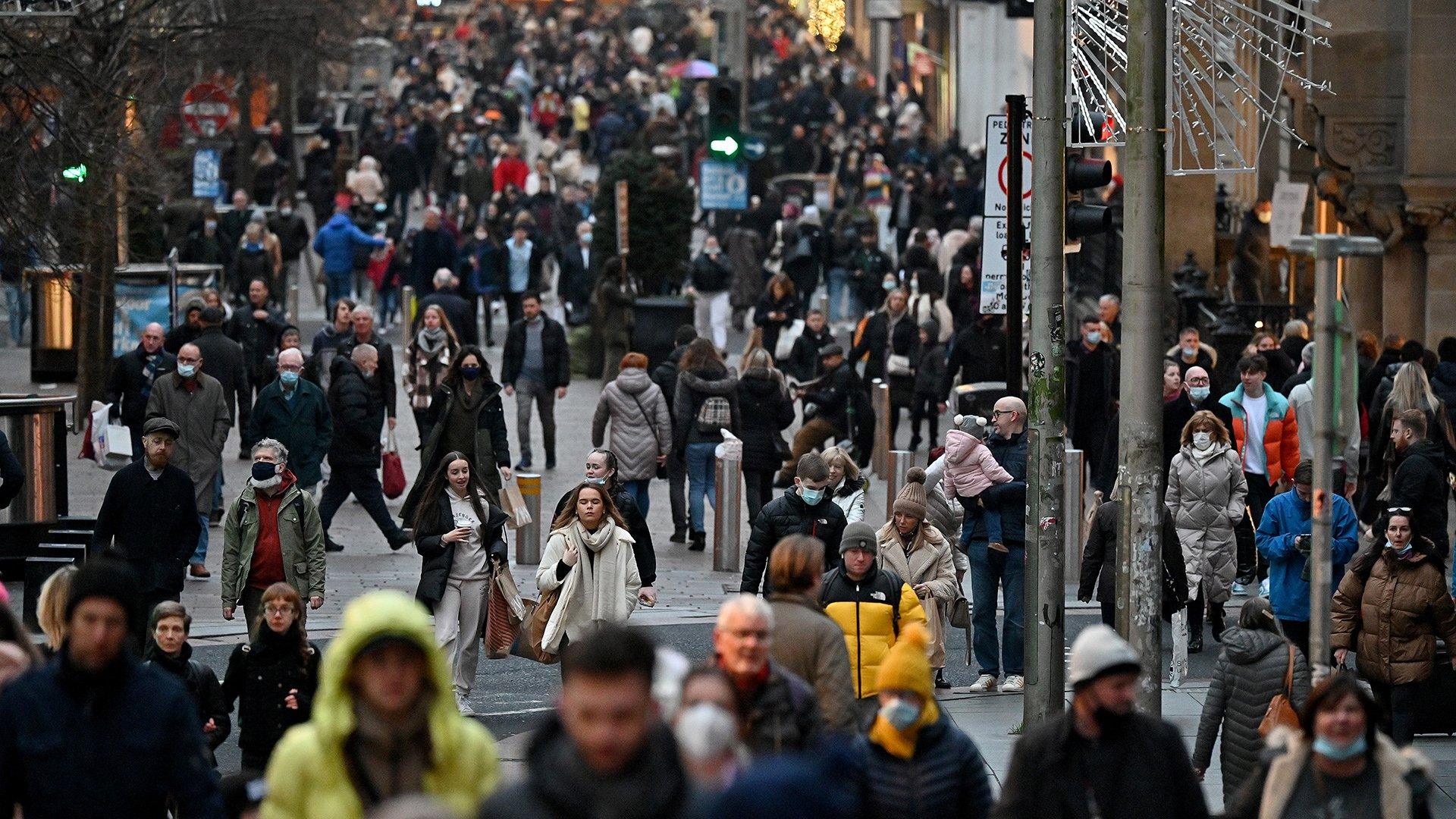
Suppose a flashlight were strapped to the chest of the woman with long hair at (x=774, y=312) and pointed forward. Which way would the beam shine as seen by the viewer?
toward the camera

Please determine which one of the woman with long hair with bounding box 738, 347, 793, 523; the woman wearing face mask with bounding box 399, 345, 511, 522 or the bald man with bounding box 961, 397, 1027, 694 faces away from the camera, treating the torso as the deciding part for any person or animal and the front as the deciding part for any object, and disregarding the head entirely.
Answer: the woman with long hair

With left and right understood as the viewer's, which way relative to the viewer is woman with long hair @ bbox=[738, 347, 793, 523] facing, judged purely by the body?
facing away from the viewer

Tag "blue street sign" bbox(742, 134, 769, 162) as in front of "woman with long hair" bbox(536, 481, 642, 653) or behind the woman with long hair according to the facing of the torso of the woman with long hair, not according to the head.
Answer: behind

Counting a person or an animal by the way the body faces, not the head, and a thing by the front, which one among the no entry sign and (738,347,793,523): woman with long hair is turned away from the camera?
the woman with long hair

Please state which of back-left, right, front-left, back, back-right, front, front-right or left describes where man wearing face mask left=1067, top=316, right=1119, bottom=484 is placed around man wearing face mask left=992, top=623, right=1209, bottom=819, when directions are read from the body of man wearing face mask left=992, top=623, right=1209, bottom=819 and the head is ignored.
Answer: back

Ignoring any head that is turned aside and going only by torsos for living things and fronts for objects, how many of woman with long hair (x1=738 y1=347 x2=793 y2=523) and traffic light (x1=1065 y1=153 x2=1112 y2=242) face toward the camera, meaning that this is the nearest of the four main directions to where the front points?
0

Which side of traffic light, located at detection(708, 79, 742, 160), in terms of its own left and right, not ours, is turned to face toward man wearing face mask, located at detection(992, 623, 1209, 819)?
front

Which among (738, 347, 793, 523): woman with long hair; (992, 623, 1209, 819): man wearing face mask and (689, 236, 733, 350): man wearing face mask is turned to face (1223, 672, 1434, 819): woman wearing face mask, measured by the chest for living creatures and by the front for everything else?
(689, 236, 733, 350): man wearing face mask

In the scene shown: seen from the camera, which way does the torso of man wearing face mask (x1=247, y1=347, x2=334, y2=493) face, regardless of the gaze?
toward the camera

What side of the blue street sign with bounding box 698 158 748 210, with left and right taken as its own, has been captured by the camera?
front

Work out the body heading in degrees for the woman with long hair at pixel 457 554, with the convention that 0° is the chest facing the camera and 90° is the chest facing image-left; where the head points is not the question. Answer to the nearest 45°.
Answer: approximately 0°

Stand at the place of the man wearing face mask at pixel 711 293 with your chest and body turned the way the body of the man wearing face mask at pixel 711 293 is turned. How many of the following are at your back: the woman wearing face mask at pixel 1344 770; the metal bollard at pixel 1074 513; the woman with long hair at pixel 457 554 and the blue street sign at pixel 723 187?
1
